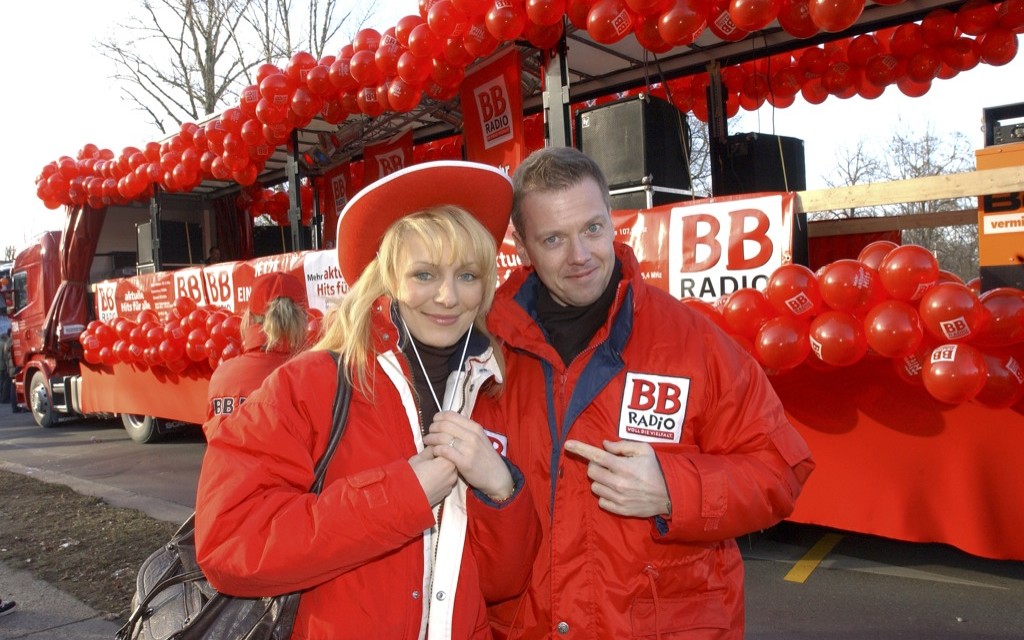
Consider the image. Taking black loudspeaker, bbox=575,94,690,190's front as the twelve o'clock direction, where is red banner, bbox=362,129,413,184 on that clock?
The red banner is roughly at 3 o'clock from the black loudspeaker.

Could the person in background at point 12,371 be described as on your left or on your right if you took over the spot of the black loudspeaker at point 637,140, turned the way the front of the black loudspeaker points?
on your right

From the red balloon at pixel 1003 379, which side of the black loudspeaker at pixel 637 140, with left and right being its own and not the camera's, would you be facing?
left

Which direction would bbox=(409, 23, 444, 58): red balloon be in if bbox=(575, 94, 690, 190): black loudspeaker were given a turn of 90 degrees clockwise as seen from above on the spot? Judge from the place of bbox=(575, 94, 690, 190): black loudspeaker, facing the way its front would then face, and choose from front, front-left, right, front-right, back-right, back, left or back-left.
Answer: front-left

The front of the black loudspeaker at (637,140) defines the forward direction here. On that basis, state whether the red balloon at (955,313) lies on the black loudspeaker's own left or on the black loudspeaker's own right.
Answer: on the black loudspeaker's own left

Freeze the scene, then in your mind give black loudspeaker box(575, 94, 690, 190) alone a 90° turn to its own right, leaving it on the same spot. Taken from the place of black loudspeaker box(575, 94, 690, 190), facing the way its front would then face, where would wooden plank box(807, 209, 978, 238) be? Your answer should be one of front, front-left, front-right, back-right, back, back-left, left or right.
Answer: back-right

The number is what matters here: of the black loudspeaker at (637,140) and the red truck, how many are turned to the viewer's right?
0

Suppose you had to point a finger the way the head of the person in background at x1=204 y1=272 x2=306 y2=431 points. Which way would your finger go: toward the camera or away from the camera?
away from the camera

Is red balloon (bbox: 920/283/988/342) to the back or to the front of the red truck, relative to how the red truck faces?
to the back

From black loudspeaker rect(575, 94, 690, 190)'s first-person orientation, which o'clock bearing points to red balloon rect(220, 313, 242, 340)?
The red balloon is roughly at 2 o'clock from the black loudspeaker.

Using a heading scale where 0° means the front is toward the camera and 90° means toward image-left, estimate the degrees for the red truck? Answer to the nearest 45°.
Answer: approximately 135°

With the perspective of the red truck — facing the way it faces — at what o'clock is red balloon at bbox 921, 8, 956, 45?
The red balloon is roughly at 6 o'clock from the red truck.
